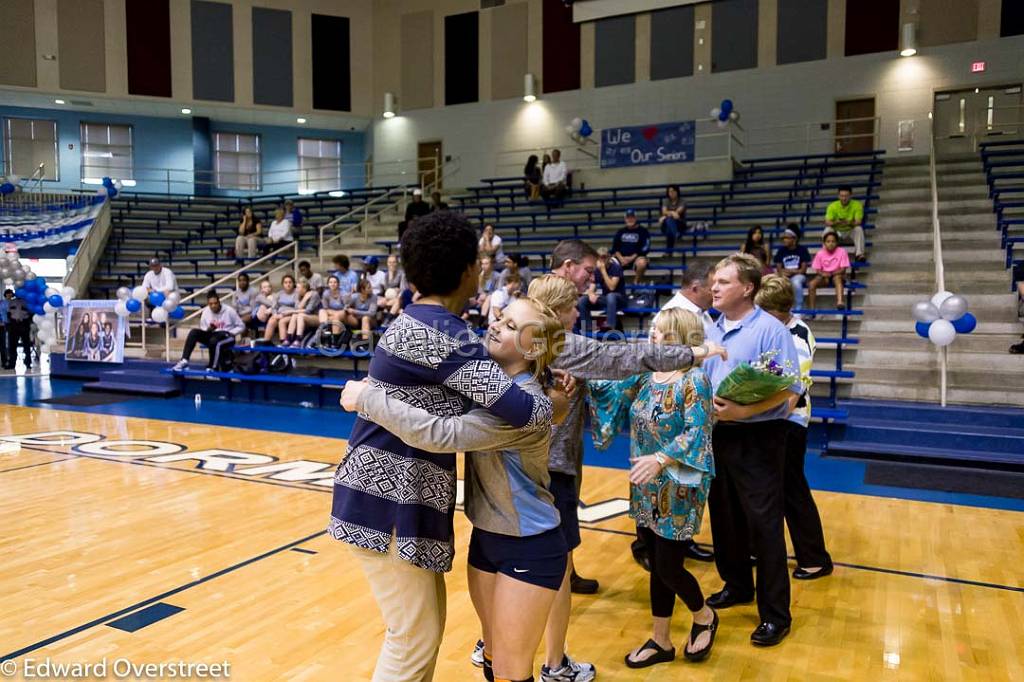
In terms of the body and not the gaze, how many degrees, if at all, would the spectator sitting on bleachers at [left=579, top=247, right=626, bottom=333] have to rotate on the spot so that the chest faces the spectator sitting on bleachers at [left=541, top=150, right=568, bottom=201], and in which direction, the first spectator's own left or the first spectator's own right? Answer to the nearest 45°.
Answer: approximately 135° to the first spectator's own right

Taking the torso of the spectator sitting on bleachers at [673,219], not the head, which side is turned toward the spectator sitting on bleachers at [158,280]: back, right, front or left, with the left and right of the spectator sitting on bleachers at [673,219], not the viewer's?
right

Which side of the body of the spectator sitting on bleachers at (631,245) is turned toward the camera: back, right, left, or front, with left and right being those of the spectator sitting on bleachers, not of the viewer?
front

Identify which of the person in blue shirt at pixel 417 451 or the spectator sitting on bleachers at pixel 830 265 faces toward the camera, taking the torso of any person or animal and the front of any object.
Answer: the spectator sitting on bleachers

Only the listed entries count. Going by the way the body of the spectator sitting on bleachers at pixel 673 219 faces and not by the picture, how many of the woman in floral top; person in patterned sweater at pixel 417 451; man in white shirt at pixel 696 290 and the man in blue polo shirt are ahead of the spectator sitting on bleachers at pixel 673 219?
4

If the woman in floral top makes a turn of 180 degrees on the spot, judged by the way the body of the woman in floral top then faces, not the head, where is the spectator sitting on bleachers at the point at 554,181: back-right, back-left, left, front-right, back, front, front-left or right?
front-left

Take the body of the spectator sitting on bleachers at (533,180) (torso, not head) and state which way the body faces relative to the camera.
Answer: toward the camera

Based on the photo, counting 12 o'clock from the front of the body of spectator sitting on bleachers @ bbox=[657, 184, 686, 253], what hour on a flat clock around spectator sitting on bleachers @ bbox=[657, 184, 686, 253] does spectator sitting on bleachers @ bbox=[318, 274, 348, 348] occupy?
spectator sitting on bleachers @ bbox=[318, 274, 348, 348] is roughly at 2 o'clock from spectator sitting on bleachers @ bbox=[657, 184, 686, 253].

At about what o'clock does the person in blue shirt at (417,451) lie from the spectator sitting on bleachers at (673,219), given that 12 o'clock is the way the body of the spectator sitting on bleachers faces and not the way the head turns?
The person in blue shirt is roughly at 12 o'clock from the spectator sitting on bleachers.

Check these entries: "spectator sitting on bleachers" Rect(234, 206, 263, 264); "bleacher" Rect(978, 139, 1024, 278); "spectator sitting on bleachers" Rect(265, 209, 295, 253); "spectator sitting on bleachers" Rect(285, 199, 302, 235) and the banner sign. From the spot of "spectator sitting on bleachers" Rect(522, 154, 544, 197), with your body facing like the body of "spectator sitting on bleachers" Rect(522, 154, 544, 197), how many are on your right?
3

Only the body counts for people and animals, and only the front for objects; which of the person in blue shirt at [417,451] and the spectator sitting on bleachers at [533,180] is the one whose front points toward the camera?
the spectator sitting on bleachers

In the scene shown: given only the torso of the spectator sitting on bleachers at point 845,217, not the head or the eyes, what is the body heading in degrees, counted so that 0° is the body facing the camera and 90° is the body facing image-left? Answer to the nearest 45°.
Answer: approximately 0°

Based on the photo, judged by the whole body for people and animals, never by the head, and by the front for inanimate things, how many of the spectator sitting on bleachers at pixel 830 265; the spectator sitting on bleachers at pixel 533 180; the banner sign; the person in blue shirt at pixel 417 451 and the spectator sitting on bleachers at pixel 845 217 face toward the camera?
4

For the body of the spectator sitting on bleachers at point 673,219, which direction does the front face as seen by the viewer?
toward the camera

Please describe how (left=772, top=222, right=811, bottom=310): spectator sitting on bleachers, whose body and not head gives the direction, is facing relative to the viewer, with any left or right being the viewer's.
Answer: facing the viewer

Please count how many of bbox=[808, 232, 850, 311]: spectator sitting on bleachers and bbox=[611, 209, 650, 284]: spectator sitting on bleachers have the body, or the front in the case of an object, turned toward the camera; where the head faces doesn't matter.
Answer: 2
